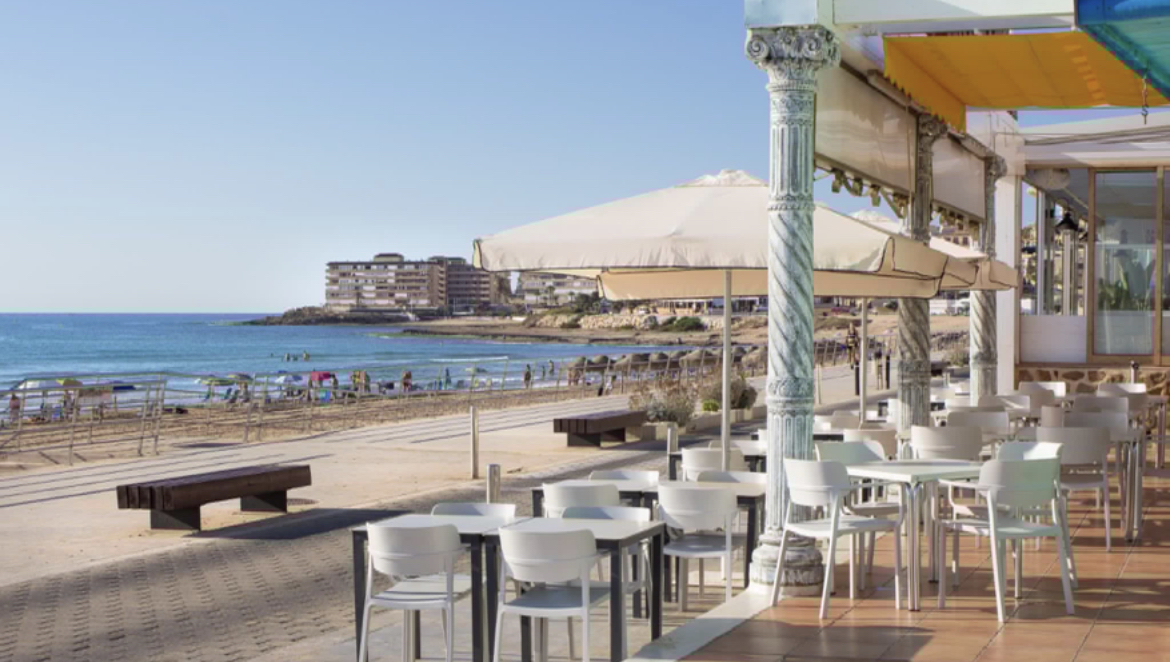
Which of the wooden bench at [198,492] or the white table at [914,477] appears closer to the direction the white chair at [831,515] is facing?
the white table

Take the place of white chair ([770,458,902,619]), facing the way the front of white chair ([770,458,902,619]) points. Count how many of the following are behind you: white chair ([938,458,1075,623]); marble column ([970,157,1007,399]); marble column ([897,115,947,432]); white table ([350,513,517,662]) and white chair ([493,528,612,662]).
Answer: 2

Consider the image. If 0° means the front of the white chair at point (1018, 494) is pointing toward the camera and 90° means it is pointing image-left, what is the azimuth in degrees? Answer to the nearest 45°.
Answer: approximately 135°

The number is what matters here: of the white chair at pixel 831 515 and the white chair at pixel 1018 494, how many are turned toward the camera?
0

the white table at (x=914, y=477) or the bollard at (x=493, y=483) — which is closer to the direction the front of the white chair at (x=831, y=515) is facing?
the white table

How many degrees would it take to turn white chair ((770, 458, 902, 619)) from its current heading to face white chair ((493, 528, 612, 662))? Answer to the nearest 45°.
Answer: approximately 180°

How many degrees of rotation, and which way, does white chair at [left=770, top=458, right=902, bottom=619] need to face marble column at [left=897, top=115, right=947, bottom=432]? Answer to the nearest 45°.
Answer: approximately 45° to its left

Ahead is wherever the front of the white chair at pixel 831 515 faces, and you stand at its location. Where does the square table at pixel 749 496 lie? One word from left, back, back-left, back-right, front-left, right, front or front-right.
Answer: left

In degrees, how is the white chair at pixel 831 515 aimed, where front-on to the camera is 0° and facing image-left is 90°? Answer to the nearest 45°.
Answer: approximately 225°

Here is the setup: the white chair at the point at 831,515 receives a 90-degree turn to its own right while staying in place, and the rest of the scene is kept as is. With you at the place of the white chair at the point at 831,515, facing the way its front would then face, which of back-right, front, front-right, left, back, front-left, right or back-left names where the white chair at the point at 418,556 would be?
right

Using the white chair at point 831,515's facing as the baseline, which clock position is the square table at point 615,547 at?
The square table is roughly at 6 o'clock from the white chair.
